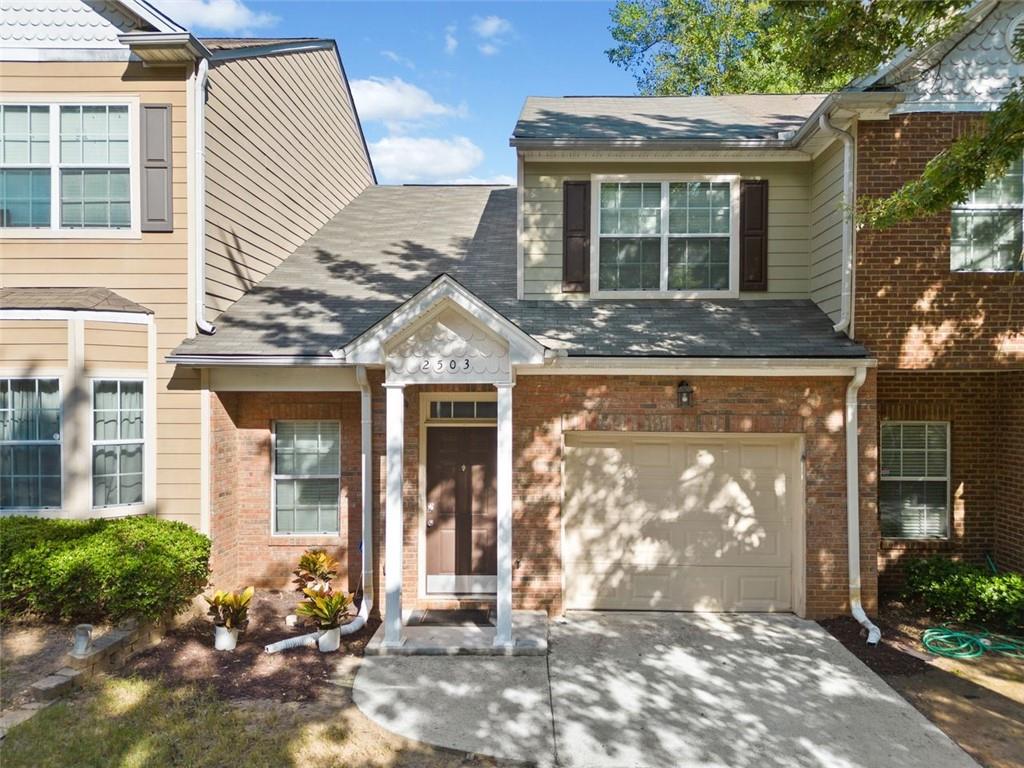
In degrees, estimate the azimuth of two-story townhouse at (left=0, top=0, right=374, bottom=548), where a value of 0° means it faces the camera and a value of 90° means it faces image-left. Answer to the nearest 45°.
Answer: approximately 0°

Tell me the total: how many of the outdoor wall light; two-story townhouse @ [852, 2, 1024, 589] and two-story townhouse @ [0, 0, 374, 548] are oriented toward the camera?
3

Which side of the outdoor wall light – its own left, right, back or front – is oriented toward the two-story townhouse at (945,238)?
left

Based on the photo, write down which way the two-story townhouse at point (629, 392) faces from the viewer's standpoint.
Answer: facing the viewer

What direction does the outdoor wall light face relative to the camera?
toward the camera

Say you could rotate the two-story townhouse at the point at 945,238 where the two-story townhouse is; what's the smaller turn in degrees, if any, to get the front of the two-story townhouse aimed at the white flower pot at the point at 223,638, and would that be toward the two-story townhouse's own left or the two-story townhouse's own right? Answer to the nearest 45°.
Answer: approximately 45° to the two-story townhouse's own right
